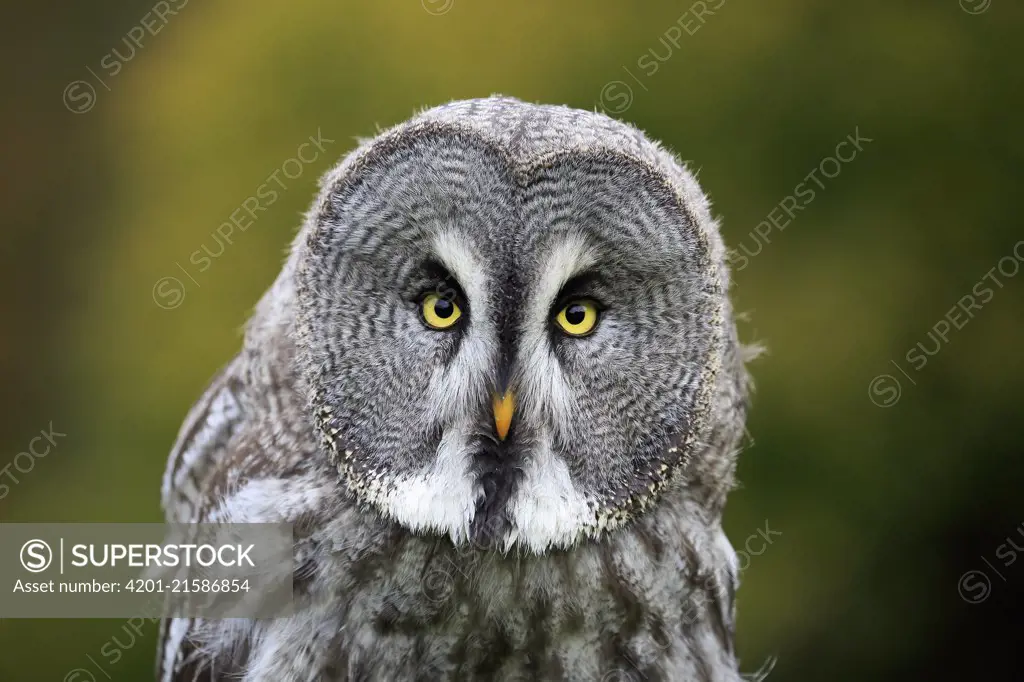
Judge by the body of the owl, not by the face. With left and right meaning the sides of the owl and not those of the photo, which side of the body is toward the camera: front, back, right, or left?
front
